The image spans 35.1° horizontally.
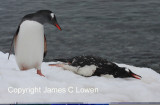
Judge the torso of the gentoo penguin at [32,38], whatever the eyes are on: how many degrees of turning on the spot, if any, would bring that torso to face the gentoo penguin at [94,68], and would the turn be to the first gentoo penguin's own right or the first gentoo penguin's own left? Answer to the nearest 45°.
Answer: approximately 45° to the first gentoo penguin's own left

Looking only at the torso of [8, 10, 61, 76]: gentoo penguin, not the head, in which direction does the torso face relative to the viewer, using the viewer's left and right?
facing the viewer and to the right of the viewer
